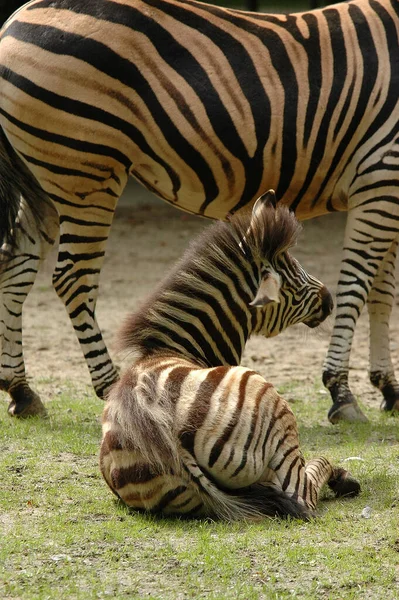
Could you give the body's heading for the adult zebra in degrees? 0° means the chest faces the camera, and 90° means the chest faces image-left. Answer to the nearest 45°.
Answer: approximately 270°

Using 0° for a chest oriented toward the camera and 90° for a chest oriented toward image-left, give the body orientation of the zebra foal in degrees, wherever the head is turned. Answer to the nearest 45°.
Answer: approximately 180°
